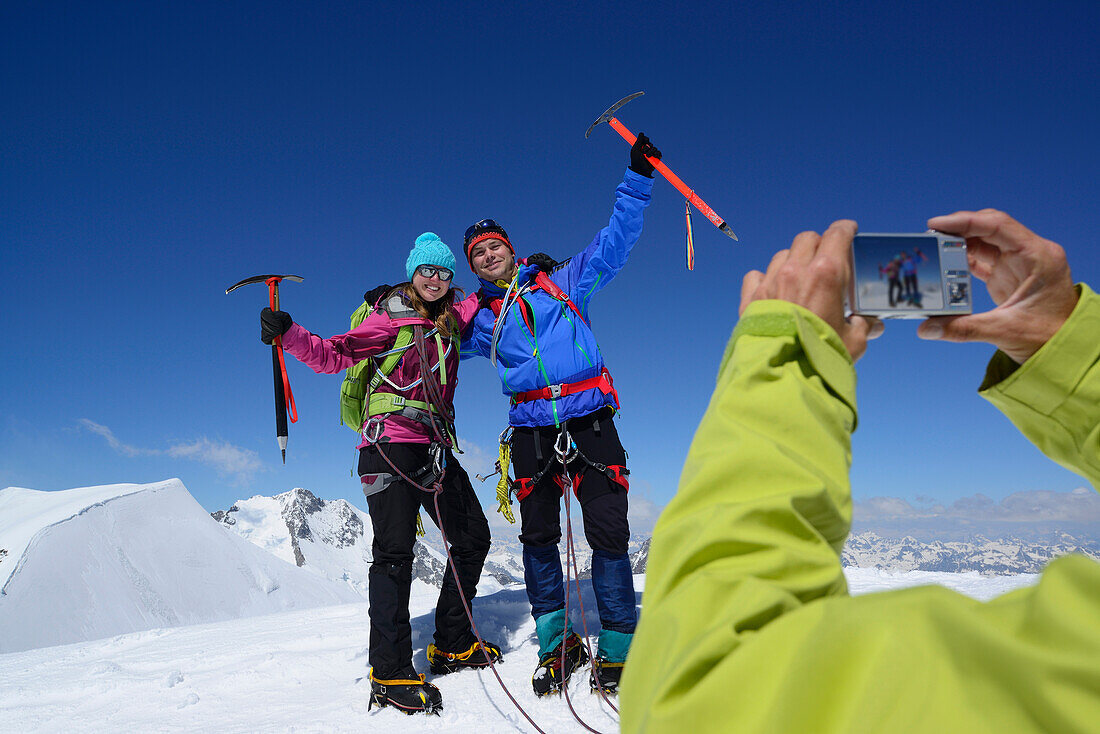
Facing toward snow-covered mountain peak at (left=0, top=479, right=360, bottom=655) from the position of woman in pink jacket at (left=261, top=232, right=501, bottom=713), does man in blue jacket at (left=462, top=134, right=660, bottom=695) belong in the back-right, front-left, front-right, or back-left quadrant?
back-right

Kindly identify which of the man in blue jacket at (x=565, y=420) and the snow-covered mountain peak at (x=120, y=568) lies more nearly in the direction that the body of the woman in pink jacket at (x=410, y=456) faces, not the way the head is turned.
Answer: the man in blue jacket

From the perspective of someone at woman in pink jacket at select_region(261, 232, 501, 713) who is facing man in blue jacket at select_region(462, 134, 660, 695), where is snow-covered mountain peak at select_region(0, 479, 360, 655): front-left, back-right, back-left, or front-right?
back-left

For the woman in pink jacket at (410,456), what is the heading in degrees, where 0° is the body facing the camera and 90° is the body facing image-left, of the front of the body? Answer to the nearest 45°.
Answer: approximately 315°

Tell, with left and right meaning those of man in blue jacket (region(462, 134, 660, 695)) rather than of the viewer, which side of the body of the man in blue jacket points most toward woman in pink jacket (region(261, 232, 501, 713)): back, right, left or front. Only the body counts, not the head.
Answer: right

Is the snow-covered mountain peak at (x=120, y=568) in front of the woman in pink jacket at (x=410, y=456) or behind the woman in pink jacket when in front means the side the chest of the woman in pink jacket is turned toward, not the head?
behind
